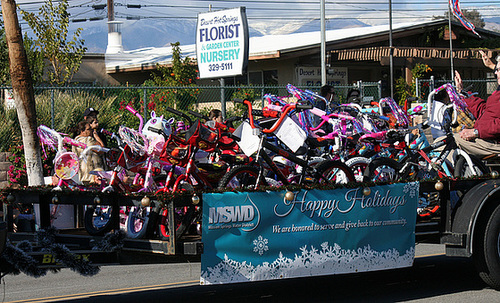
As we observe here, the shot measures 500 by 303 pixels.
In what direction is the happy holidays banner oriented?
toward the camera

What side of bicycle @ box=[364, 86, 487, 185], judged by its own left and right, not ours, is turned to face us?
right

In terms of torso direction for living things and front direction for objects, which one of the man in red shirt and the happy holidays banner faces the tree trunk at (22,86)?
the man in red shirt

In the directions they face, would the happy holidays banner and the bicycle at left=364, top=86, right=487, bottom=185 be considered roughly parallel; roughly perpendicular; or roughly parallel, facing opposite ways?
roughly perpendicular

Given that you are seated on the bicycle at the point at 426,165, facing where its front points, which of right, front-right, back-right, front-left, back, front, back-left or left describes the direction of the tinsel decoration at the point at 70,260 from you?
back-right

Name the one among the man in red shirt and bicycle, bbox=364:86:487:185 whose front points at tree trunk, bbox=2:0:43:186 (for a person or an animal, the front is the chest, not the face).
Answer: the man in red shirt

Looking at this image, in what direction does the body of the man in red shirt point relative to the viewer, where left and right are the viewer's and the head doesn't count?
facing to the left of the viewer

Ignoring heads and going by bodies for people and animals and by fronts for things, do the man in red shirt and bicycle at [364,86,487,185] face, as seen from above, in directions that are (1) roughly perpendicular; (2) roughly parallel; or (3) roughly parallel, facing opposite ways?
roughly parallel, facing opposite ways

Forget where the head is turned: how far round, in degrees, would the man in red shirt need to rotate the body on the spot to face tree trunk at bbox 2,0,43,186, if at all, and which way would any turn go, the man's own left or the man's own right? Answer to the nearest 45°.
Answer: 0° — they already face it

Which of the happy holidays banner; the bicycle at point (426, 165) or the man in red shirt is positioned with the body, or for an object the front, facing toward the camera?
the happy holidays banner

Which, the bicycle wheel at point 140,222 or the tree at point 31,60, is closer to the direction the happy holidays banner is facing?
the bicycle wheel

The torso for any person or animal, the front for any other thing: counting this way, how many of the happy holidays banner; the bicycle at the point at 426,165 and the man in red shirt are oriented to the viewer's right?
1
